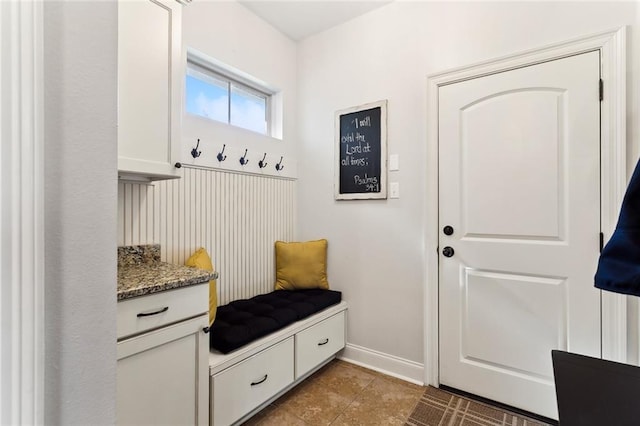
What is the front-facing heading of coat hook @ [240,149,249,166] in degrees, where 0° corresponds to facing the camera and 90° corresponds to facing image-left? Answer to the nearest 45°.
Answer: approximately 315°

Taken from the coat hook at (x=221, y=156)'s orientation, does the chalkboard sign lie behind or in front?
in front

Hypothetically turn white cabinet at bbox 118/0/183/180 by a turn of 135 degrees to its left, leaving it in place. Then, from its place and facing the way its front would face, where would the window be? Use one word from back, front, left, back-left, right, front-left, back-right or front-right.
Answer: front-right

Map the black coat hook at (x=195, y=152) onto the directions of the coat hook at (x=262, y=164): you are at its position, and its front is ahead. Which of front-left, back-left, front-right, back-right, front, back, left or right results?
right

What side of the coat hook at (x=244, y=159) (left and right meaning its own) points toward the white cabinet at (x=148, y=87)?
right

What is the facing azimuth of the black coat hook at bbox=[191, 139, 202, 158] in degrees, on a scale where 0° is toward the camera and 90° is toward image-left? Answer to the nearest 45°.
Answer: approximately 315°

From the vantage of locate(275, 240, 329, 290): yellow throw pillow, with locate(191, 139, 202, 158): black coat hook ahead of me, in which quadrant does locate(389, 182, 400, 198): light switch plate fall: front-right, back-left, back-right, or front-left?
back-left

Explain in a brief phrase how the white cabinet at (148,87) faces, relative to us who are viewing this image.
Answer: facing the viewer and to the right of the viewer
